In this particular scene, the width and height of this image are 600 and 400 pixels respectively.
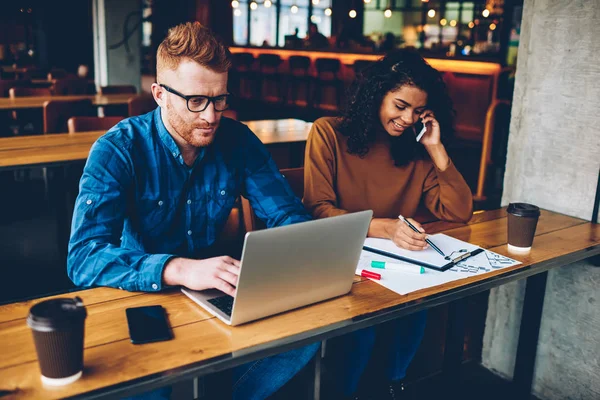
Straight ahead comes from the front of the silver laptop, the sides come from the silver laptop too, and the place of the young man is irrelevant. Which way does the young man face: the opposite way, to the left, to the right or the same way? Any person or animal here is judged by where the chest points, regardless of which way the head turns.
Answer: the opposite way

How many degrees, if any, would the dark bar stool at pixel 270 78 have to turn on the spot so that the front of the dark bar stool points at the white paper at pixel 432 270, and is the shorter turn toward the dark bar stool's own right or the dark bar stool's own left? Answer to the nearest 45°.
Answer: approximately 180°

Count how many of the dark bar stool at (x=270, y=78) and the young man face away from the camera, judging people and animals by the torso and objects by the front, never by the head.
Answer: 1

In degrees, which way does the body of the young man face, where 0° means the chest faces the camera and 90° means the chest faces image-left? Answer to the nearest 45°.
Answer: approximately 315°

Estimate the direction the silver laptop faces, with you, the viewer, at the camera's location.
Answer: facing away from the viewer and to the left of the viewer

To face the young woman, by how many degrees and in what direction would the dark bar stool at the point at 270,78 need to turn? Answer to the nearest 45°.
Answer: approximately 180°

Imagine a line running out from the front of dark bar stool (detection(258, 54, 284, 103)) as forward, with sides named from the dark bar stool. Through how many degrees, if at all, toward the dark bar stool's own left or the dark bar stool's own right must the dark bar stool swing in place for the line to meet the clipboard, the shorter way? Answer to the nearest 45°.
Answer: approximately 180°

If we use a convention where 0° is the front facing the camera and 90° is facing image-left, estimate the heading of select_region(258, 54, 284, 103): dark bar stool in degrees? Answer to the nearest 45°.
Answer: approximately 180°

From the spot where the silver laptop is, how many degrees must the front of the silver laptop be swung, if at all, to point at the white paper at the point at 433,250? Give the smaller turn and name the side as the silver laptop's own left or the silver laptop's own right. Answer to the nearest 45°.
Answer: approximately 90° to the silver laptop's own right

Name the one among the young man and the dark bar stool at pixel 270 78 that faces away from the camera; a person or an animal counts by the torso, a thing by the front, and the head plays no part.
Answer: the dark bar stool

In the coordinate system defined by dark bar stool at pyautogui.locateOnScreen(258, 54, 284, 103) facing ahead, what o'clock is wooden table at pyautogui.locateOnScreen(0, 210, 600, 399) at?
The wooden table is roughly at 6 o'clock from the dark bar stool.
